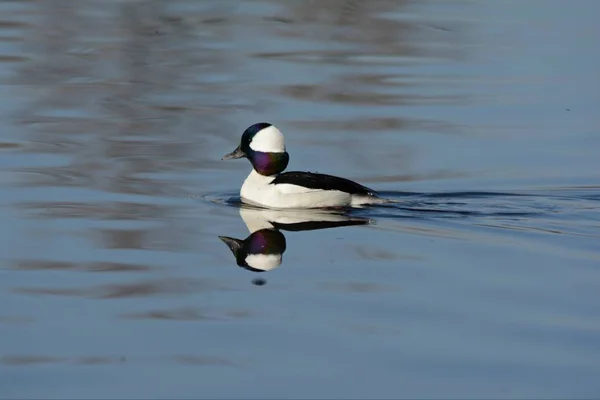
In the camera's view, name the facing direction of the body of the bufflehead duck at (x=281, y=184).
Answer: to the viewer's left
